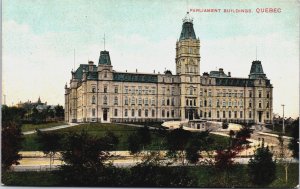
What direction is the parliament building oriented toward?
toward the camera

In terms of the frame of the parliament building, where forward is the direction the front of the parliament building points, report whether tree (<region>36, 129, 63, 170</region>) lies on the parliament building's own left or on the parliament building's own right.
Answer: on the parliament building's own right

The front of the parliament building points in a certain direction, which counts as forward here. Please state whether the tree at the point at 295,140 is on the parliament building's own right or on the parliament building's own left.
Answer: on the parliament building's own left

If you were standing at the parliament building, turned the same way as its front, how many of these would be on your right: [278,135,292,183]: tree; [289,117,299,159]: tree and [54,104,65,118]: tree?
1
